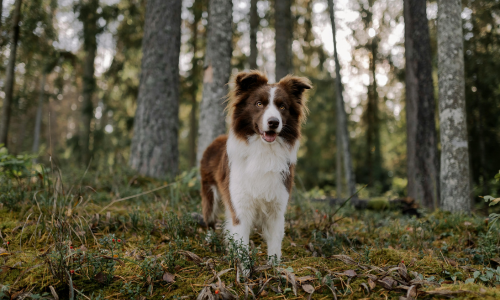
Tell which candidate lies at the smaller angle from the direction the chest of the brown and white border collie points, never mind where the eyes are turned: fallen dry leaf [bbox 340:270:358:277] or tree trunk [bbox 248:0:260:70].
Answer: the fallen dry leaf

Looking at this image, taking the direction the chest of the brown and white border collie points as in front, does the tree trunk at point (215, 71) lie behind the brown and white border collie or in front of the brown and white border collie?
behind

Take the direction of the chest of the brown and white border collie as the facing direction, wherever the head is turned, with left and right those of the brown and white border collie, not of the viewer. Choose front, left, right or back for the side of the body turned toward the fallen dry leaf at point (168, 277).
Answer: right

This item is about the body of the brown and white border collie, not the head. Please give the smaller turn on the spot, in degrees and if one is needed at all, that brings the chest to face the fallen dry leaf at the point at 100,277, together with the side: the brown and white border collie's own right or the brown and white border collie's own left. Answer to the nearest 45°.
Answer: approximately 90° to the brown and white border collie's own right

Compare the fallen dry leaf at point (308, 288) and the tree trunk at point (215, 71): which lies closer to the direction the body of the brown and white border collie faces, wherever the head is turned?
the fallen dry leaf

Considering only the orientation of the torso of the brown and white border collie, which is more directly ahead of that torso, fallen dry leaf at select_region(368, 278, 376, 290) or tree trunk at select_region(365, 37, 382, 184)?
the fallen dry leaf

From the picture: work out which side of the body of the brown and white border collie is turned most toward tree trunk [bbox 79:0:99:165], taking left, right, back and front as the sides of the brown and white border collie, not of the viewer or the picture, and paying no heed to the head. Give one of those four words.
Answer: back

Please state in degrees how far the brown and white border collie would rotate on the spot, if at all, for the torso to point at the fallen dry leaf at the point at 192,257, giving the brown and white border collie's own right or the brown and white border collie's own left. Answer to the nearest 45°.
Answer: approximately 90° to the brown and white border collie's own right

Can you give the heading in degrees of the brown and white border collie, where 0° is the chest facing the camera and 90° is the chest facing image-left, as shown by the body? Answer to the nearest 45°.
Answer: approximately 315°

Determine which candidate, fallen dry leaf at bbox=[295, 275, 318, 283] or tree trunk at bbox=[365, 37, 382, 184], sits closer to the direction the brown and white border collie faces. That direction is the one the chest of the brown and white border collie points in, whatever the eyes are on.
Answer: the fallen dry leaf
